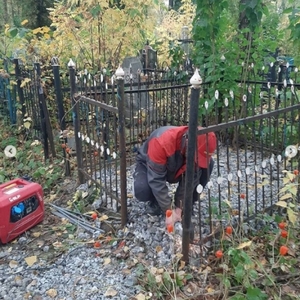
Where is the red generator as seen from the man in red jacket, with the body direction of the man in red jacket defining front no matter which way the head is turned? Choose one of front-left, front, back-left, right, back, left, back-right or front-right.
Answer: back-right

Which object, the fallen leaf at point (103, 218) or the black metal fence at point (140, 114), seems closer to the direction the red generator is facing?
the fallen leaf

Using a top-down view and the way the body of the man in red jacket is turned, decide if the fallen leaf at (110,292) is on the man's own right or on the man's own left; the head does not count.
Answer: on the man's own right

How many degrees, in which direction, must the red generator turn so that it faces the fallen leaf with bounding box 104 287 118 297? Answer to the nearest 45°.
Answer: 0° — it already faces it

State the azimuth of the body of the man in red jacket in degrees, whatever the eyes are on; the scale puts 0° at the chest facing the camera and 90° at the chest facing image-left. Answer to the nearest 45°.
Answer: approximately 315°

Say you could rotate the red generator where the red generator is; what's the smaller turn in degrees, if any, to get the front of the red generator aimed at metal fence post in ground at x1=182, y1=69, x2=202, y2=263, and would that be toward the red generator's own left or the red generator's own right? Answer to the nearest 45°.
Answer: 0° — it already faces it

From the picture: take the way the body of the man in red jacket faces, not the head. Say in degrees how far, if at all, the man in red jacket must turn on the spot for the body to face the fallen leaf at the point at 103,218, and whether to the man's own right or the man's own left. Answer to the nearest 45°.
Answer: approximately 180°

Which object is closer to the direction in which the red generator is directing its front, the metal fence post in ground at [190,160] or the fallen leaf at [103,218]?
the metal fence post in ground

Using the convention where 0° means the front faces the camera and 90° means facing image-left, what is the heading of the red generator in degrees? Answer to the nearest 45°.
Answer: approximately 315°

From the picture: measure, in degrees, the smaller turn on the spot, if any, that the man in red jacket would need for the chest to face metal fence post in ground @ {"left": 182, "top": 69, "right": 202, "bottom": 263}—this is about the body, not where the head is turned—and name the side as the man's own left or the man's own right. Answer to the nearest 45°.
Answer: approximately 45° to the man's own right
